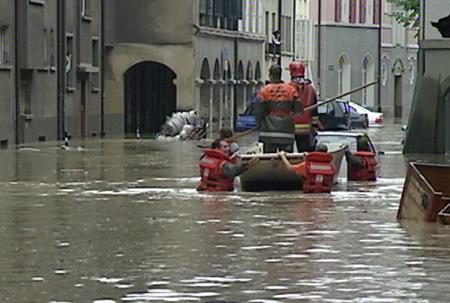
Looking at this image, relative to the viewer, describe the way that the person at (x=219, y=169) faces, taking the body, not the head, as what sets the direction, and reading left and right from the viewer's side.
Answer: facing away from the viewer and to the right of the viewer

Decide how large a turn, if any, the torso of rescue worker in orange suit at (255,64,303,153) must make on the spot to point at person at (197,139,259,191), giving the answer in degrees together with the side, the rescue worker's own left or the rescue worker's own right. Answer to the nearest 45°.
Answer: approximately 90° to the rescue worker's own left

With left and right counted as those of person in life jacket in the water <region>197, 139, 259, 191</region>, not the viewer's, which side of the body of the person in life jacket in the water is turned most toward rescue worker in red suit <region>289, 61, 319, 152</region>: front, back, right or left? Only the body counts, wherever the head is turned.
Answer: front

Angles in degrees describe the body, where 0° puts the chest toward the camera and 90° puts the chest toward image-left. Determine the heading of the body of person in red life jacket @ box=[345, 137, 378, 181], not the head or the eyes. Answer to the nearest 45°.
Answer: approximately 180°

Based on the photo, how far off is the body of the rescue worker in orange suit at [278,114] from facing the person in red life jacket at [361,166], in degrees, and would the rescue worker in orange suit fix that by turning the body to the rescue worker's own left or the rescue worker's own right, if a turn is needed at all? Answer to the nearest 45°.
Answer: approximately 45° to the rescue worker's own right

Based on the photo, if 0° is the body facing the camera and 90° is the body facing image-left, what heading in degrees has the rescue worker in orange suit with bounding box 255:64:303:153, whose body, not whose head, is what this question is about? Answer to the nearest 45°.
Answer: approximately 180°

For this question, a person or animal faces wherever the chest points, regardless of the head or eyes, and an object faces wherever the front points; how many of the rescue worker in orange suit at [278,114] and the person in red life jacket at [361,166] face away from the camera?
2
